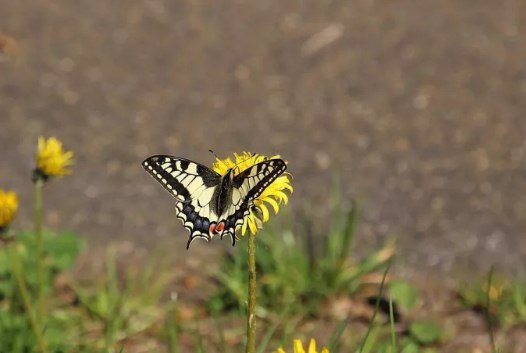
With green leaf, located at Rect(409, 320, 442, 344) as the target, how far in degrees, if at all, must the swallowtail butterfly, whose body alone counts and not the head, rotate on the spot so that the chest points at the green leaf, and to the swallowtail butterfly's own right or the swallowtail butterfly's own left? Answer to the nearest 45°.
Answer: approximately 45° to the swallowtail butterfly's own right

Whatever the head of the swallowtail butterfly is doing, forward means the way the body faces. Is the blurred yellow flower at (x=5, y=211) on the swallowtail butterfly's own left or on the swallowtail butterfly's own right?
on the swallowtail butterfly's own left

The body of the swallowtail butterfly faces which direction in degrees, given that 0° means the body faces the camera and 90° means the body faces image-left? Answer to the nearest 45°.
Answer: approximately 180°

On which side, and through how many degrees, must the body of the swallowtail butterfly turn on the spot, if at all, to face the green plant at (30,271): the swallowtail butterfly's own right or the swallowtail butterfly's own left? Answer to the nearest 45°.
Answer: approximately 45° to the swallowtail butterfly's own left

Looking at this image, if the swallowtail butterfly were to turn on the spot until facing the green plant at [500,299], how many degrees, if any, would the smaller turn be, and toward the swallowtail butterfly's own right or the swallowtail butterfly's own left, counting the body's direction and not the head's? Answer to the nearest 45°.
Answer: approximately 45° to the swallowtail butterfly's own right
